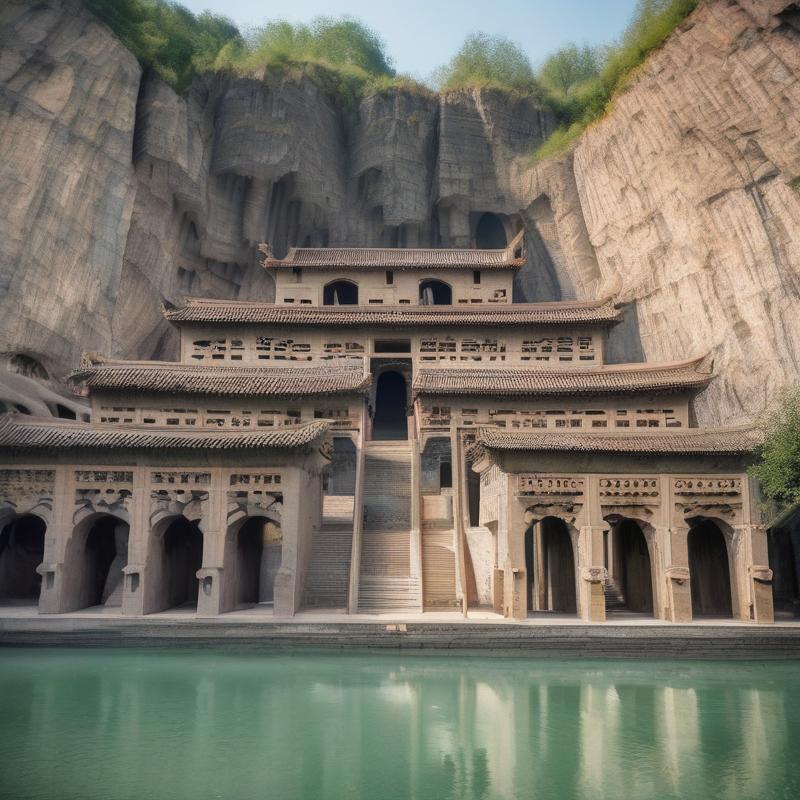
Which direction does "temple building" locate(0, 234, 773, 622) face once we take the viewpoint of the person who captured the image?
facing the viewer

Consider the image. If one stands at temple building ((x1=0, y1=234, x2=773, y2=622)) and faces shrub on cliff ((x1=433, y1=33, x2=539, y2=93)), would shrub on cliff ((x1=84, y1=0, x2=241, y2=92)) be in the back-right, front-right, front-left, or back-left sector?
front-left

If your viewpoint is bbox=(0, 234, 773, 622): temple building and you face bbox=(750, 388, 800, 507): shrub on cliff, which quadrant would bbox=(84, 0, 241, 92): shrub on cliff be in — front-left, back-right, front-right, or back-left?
back-left

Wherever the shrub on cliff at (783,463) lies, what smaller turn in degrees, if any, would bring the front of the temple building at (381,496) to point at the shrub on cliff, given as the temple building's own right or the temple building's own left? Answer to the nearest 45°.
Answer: approximately 90° to the temple building's own left
